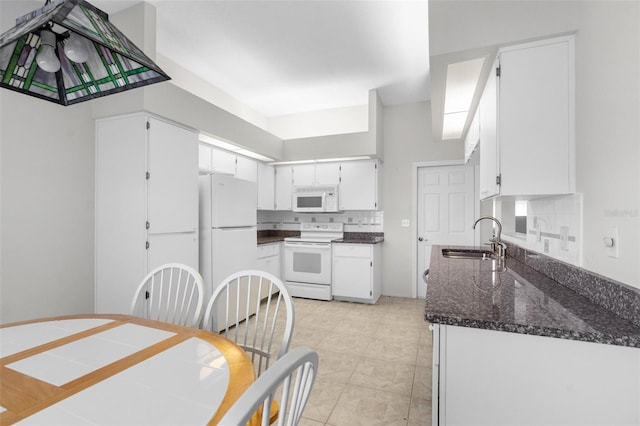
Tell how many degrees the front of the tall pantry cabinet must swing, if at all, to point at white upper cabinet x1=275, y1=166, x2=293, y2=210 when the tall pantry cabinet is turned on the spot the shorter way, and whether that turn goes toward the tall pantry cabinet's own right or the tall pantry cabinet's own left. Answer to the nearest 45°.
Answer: approximately 90° to the tall pantry cabinet's own left

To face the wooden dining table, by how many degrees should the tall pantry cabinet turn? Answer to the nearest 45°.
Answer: approximately 45° to its right

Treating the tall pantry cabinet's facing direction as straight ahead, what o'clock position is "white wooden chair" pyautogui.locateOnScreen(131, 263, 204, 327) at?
The white wooden chair is roughly at 1 o'clock from the tall pantry cabinet.

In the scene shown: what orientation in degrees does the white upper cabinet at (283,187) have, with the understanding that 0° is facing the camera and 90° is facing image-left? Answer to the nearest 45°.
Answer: approximately 0°

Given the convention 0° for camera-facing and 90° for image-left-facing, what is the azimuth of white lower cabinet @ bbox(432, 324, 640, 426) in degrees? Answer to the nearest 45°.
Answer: approximately 90°

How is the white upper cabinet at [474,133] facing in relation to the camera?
to the viewer's left

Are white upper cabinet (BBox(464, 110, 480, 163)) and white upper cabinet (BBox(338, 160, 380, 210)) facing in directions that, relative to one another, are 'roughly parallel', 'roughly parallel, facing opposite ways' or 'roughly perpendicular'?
roughly perpendicular
